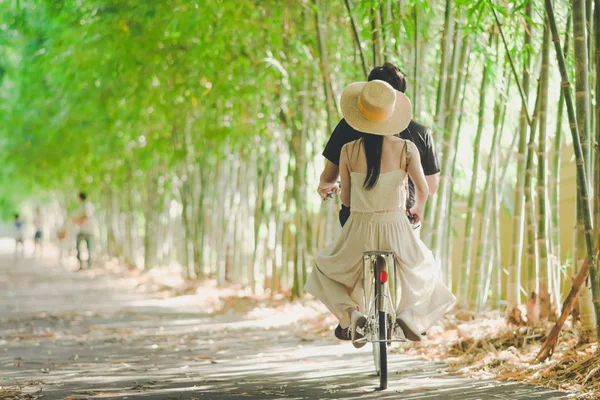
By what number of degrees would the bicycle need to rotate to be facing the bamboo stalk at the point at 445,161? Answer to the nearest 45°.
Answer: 0° — it already faces it

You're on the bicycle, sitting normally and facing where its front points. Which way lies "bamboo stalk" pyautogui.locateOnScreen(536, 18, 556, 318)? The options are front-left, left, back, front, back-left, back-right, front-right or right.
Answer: front-right

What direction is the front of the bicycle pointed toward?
away from the camera

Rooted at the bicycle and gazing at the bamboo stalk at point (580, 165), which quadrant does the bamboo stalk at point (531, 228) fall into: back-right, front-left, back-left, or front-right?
front-left

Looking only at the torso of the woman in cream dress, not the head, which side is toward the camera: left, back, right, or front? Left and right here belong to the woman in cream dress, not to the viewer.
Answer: back

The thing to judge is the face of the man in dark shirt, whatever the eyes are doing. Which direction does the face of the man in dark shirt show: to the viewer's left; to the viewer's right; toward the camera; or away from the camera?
away from the camera

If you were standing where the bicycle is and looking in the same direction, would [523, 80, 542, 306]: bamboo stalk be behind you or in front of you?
in front

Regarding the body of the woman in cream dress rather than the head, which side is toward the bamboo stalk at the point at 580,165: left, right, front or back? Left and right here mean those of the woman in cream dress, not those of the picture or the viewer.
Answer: right

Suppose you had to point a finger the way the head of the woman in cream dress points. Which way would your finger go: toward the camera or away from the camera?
away from the camera

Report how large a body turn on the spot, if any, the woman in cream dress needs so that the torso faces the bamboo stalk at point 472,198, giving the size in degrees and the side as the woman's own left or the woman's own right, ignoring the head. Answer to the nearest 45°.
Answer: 0° — they already face it
